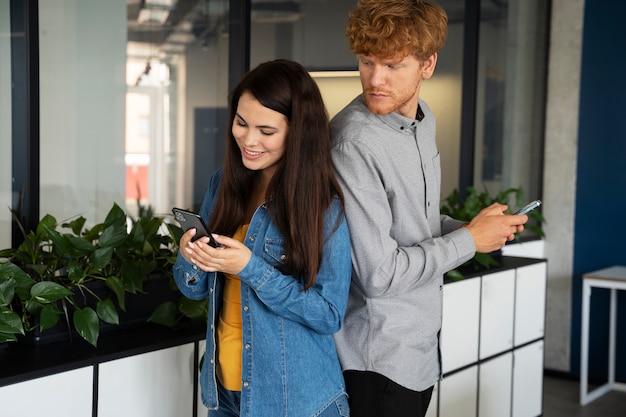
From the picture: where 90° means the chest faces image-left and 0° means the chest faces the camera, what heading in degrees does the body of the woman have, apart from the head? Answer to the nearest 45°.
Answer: approximately 45°

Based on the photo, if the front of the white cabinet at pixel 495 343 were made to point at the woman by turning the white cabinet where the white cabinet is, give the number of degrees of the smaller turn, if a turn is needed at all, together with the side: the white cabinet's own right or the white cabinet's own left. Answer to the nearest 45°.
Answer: approximately 45° to the white cabinet's own right

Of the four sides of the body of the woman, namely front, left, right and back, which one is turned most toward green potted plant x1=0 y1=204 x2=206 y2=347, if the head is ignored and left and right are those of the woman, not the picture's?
right

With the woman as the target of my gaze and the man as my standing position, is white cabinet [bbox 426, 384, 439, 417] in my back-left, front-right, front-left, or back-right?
back-right

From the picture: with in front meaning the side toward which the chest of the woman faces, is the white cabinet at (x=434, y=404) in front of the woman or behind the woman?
behind

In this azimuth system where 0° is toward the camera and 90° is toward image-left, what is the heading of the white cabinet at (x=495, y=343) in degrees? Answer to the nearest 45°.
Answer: approximately 315°

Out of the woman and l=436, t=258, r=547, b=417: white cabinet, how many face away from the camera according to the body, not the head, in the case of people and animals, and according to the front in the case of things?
0

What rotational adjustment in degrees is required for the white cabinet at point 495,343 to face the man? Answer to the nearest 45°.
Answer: approximately 45° to its right
